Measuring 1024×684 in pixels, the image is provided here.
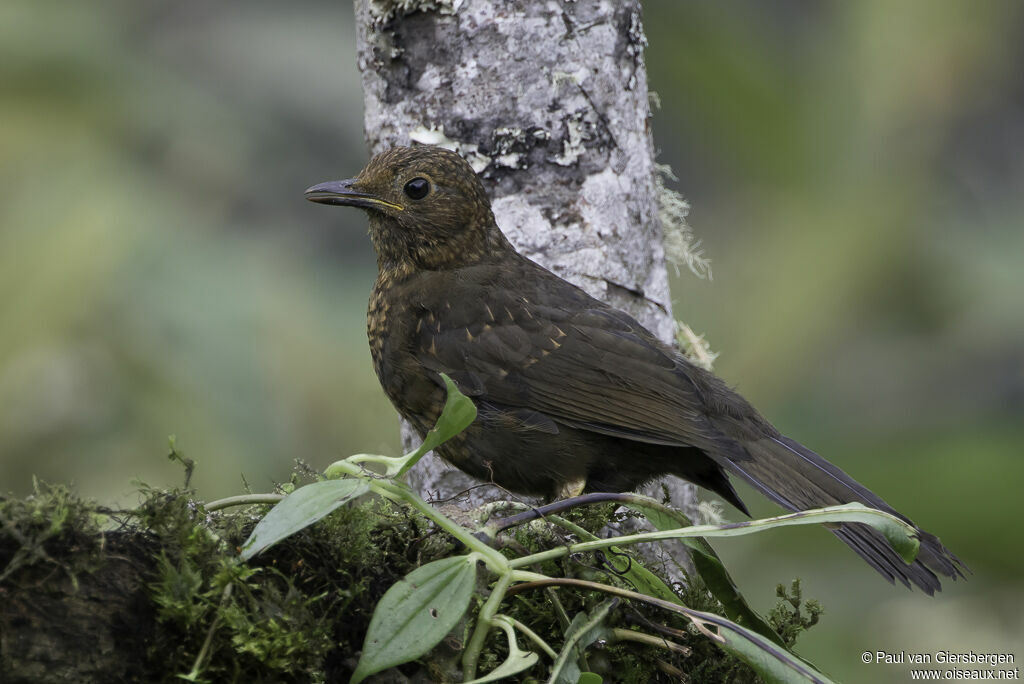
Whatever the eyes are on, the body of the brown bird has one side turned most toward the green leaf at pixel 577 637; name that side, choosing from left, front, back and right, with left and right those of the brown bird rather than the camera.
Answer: left

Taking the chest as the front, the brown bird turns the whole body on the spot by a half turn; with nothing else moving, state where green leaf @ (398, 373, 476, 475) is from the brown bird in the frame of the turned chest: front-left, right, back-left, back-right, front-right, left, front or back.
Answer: right

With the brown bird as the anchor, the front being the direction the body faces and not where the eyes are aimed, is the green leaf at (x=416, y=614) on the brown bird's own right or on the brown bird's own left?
on the brown bird's own left

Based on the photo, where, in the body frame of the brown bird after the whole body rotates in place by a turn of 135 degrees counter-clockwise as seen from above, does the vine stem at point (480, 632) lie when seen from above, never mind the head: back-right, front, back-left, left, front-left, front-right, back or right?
front-right

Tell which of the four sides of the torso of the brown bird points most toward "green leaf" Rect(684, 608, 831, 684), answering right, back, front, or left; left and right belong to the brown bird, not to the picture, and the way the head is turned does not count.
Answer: back

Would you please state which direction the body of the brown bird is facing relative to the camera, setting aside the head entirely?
to the viewer's left
